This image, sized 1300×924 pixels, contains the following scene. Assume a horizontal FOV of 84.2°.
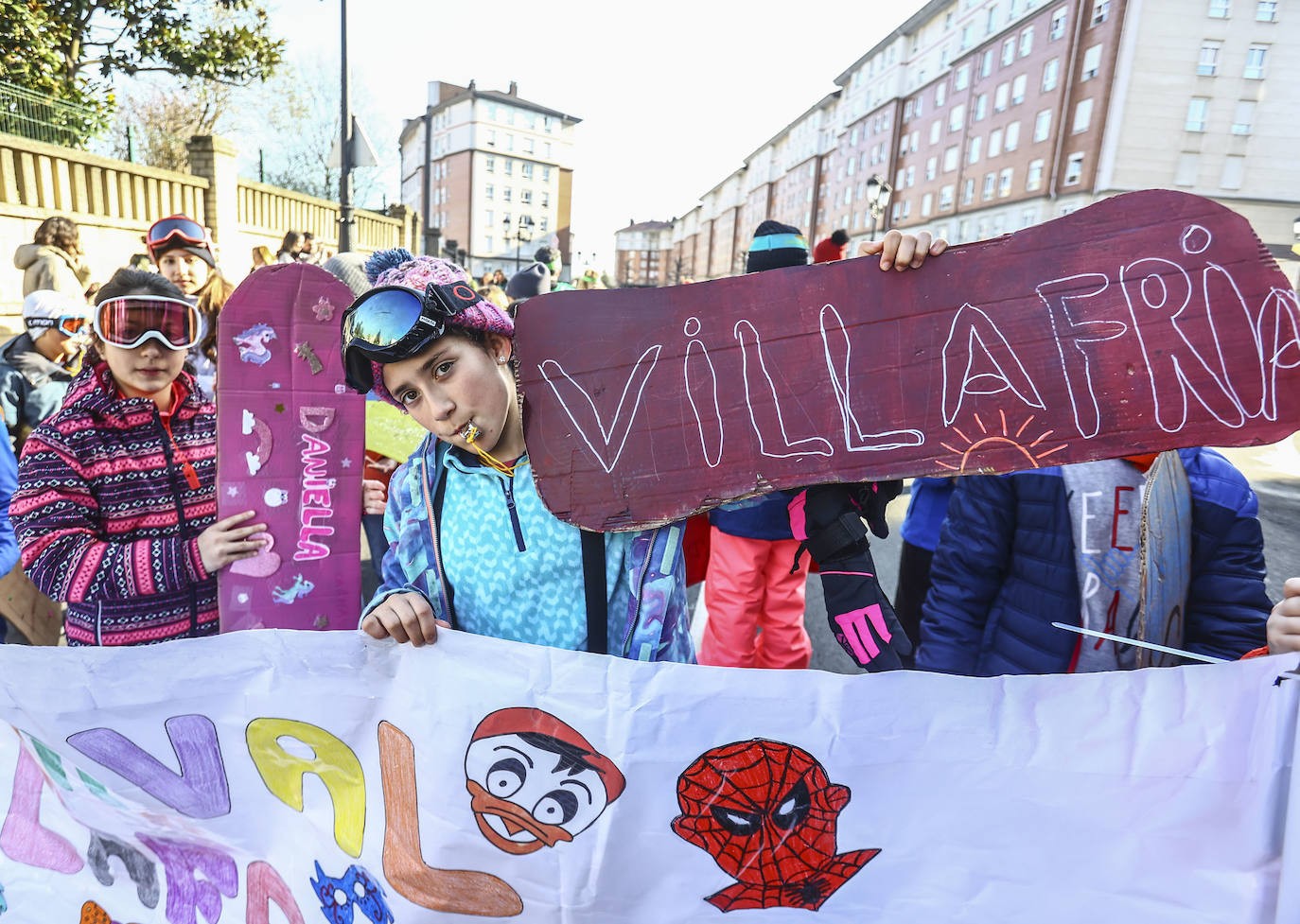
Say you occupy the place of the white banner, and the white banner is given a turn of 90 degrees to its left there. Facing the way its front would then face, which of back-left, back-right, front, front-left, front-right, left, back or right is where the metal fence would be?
back-left

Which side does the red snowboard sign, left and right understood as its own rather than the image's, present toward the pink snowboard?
right

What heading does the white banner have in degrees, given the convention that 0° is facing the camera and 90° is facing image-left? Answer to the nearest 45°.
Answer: approximately 0°

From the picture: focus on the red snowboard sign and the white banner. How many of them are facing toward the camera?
2

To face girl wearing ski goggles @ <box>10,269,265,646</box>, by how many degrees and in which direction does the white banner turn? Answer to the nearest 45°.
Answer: approximately 135° to its right

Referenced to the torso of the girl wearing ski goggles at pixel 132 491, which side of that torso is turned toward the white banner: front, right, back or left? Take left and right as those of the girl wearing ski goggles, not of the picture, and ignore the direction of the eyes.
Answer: front
